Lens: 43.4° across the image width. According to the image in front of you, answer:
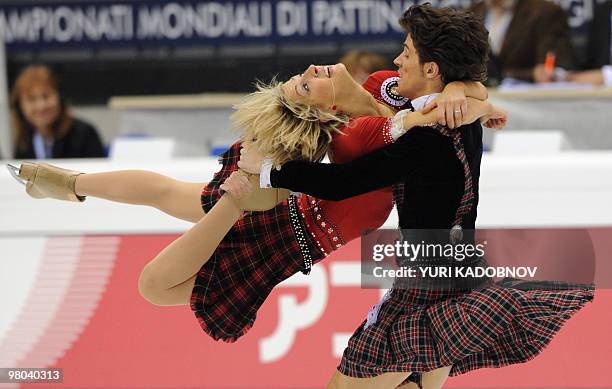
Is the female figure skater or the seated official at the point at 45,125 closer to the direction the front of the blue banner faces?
the female figure skater

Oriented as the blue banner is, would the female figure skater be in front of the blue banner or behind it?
in front

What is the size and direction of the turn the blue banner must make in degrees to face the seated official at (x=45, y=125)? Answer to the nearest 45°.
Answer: approximately 45° to its right

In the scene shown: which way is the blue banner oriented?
toward the camera
